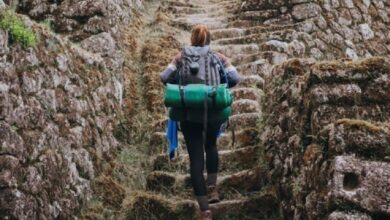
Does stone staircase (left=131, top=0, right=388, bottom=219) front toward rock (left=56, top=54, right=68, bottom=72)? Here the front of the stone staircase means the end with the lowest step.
no

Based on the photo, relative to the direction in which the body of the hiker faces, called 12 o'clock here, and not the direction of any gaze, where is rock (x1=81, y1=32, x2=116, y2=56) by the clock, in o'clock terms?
The rock is roughly at 11 o'clock from the hiker.

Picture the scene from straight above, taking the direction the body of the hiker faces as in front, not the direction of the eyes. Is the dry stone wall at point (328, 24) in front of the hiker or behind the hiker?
in front

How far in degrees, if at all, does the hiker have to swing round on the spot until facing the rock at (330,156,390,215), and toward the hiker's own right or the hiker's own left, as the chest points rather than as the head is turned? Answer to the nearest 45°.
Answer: approximately 135° to the hiker's own right

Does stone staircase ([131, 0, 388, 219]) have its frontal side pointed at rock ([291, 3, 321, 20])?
no

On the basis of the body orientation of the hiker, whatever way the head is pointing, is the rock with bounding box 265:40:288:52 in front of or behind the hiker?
in front

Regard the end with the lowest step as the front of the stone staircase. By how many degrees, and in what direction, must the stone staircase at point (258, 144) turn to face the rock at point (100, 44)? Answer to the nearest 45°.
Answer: approximately 135° to its right

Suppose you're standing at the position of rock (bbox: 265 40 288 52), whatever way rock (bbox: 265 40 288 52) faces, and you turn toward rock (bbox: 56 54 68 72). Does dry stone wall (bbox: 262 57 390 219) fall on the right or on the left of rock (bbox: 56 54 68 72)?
left

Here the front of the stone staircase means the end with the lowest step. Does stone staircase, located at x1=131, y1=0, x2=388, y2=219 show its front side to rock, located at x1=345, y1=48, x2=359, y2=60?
no

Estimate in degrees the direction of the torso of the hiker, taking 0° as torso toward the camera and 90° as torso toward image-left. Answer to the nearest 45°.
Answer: approximately 180°

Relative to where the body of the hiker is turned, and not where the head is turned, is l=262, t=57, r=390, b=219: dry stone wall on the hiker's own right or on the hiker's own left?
on the hiker's own right

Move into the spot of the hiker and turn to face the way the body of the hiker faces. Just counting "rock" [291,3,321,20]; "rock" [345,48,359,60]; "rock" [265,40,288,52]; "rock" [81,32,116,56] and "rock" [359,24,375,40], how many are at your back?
0

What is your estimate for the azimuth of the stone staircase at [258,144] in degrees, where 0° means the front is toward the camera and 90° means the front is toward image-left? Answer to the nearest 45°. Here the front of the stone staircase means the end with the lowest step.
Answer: approximately 0°
